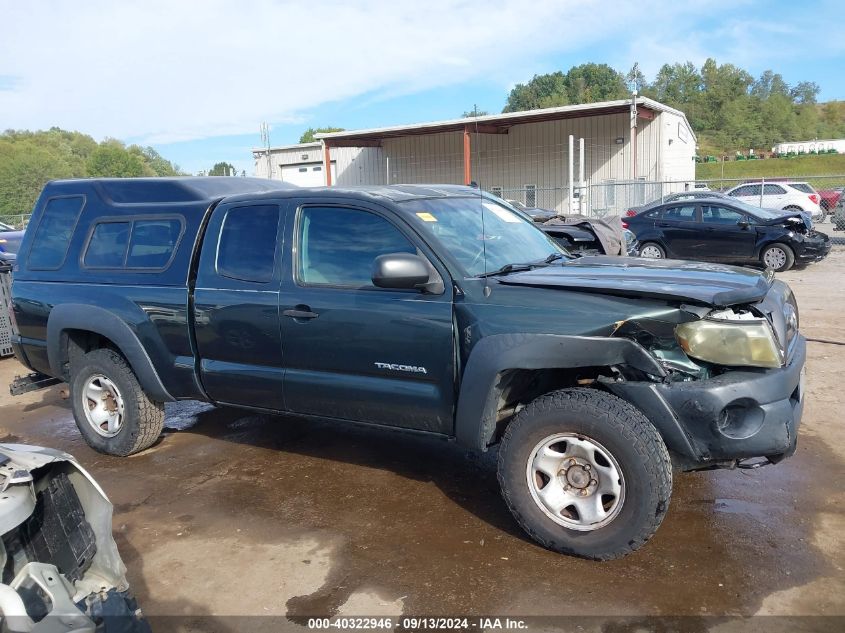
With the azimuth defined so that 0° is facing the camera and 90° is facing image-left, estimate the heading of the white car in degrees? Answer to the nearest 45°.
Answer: approximately 90°

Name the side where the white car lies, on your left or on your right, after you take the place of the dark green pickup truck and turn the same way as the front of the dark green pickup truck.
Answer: on your left

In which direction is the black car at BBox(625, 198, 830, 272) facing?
to the viewer's right

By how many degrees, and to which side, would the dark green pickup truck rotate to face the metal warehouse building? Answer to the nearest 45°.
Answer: approximately 135° to its left

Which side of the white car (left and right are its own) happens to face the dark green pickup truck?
left

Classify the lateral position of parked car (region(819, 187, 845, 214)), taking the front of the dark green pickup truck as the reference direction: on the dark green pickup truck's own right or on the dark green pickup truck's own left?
on the dark green pickup truck's own left

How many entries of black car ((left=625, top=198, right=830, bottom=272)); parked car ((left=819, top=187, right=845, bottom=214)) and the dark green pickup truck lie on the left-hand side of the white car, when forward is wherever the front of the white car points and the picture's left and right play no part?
2

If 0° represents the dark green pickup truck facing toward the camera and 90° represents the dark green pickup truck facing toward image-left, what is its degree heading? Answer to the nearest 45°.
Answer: approximately 315°
